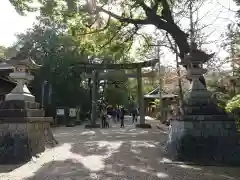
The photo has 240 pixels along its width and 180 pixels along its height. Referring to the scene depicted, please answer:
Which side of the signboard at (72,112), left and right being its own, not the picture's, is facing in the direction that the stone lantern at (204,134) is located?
front

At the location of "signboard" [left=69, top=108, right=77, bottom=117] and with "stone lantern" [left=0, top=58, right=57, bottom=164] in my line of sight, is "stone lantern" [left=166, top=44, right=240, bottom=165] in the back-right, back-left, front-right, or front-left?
front-left

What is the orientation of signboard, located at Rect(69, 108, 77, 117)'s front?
toward the camera

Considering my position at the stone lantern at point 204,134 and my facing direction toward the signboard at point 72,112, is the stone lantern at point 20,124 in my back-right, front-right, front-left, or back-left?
front-left

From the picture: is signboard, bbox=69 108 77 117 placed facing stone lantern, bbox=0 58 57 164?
yes

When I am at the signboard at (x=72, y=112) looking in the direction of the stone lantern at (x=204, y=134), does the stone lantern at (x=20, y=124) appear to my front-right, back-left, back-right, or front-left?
front-right
